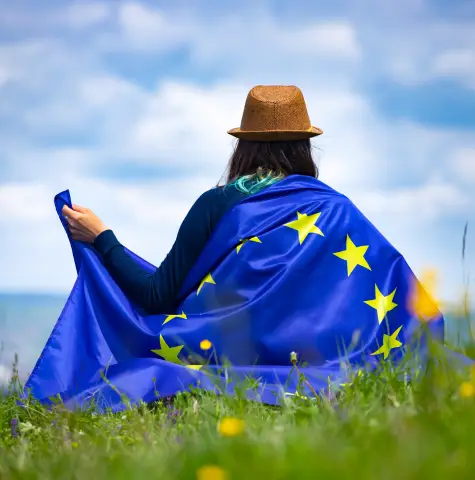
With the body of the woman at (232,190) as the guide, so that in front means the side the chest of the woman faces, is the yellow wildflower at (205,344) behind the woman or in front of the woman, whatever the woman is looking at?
behind

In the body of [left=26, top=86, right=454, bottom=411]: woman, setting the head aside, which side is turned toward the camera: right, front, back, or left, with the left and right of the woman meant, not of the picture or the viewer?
back

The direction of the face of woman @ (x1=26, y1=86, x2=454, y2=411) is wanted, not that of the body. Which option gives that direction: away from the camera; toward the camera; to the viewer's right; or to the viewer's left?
away from the camera

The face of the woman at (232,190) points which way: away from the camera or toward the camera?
away from the camera
